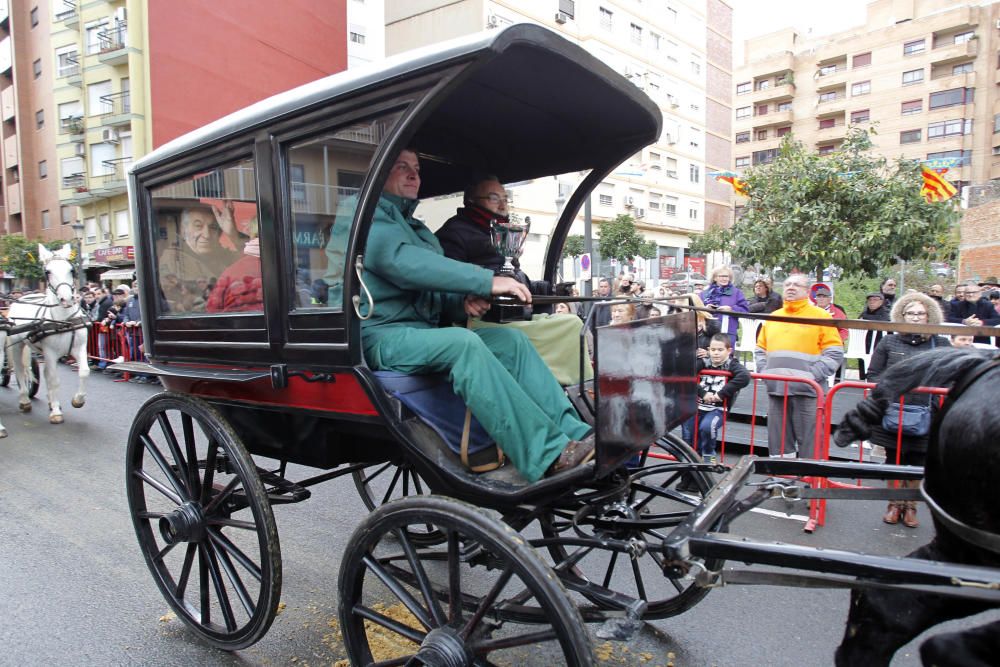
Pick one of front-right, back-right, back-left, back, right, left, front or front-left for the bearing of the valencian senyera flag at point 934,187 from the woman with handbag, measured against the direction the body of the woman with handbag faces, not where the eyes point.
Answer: back

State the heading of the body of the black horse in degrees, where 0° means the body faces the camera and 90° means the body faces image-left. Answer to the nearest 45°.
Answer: approximately 270°

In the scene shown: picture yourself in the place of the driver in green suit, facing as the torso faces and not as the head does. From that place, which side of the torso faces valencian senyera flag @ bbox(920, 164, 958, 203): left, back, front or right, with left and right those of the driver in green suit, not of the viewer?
left

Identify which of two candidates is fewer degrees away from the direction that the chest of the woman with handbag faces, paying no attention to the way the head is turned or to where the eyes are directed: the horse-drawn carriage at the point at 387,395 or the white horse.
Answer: the horse-drawn carriage

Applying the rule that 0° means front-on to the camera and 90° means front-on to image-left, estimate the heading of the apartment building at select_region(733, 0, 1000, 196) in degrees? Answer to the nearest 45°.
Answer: approximately 45°

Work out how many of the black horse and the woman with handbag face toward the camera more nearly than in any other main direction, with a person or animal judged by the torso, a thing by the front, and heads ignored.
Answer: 1

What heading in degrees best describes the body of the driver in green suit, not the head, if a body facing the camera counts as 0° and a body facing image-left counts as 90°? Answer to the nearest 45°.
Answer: approximately 315°

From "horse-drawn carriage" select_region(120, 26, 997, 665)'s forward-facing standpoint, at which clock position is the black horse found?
The black horse is roughly at 11 o'clock from the horse-drawn carriage.

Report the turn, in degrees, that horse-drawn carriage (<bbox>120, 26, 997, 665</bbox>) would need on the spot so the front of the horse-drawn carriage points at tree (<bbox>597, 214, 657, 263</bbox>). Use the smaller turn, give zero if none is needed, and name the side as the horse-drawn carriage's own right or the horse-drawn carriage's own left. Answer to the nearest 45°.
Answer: approximately 135° to the horse-drawn carriage's own left
